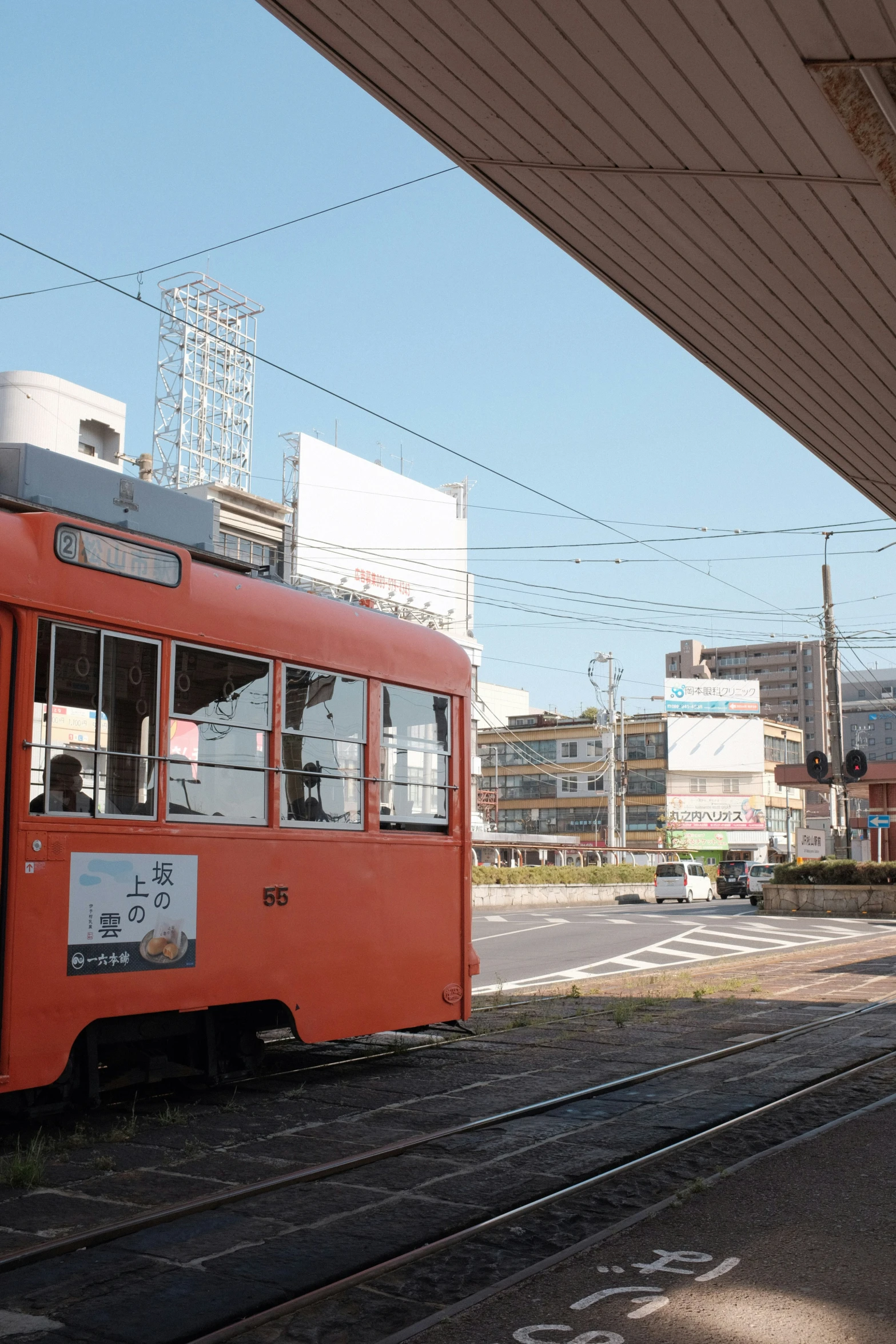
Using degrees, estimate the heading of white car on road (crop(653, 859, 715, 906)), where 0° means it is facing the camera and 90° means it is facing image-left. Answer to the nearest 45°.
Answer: approximately 225°

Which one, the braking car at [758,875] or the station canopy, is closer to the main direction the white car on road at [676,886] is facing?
the braking car

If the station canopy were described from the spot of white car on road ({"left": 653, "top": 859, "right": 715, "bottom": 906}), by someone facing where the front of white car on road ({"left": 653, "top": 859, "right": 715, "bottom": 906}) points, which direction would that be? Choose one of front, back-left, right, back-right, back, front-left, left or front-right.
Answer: back-right

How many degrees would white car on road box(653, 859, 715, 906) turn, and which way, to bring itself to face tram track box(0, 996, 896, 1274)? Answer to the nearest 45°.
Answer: approximately 135° to its right

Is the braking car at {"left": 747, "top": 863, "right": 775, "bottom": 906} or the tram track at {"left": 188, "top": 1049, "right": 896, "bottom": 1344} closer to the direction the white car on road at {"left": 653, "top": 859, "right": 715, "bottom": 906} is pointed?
the braking car

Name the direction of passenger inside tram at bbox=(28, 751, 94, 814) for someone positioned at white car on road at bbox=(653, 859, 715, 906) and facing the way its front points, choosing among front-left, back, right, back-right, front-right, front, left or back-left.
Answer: back-right

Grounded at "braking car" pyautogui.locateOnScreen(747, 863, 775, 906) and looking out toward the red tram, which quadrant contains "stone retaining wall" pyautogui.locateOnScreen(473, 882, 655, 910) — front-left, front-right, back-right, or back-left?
front-right

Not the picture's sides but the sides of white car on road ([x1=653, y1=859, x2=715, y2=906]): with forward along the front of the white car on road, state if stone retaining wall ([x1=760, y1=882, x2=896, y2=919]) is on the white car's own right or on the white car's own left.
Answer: on the white car's own right

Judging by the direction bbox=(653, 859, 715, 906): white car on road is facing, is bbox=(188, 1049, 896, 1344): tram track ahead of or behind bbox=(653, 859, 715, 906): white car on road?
behind

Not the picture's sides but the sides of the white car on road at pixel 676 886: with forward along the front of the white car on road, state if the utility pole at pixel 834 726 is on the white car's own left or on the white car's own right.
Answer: on the white car's own right

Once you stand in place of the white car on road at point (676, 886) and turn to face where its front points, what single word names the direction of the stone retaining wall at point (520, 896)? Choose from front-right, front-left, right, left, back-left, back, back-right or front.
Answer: back
